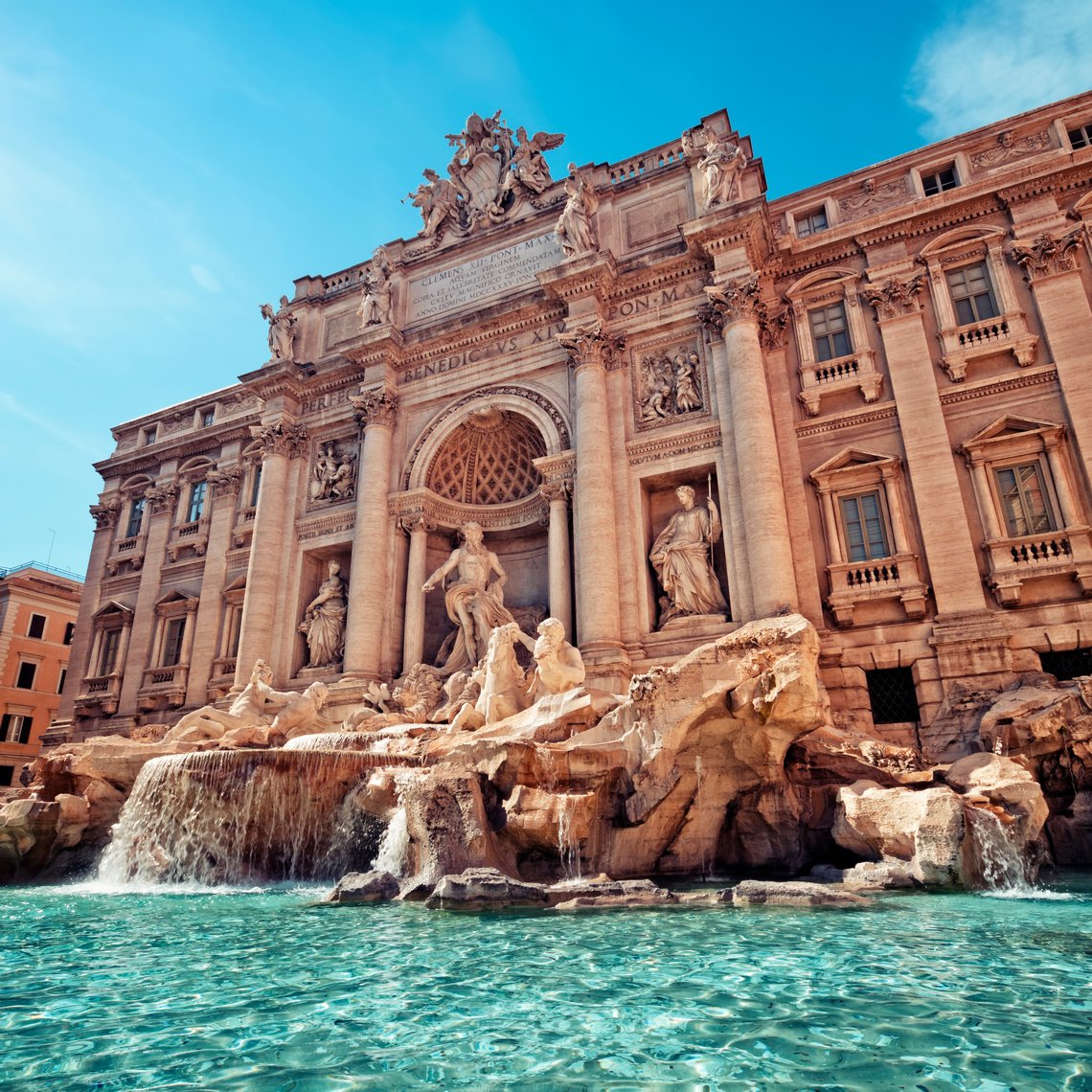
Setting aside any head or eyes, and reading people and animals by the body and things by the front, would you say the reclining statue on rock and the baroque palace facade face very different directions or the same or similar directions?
same or similar directions

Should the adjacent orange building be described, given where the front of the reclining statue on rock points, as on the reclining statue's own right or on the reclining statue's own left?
on the reclining statue's own right

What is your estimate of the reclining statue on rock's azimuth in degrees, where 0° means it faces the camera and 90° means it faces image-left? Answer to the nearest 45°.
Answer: approximately 45°

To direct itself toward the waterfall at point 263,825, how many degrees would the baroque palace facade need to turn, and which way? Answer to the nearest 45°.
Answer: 0° — it already faces it

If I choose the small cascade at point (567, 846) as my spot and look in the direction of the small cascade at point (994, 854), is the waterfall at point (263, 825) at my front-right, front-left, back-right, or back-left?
back-left

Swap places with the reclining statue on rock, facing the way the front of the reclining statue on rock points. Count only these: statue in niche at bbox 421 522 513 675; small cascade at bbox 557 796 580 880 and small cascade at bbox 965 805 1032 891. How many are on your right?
0

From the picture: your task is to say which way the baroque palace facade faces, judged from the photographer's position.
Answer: facing the viewer and to the left of the viewer

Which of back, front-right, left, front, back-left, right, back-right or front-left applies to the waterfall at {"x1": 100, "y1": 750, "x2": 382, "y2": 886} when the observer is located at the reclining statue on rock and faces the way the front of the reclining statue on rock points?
front-left

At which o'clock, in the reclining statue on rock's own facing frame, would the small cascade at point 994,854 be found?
The small cascade is roughly at 9 o'clock from the reclining statue on rock.

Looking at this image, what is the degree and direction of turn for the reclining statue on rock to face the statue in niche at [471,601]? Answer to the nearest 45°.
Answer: approximately 135° to its left

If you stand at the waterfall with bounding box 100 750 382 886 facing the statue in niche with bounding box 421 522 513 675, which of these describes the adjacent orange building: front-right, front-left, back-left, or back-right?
front-left

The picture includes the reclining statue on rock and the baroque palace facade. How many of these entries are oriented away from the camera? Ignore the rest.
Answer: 0
